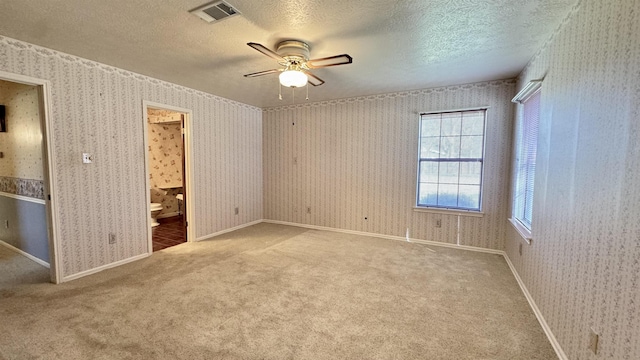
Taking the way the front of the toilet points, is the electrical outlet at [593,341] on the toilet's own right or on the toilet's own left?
on the toilet's own right

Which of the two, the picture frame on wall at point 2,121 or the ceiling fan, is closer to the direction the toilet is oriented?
the ceiling fan

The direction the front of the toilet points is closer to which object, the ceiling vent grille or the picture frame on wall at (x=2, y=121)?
the ceiling vent grille

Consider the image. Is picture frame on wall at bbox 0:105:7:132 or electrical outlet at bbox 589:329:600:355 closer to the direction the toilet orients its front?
the electrical outlet

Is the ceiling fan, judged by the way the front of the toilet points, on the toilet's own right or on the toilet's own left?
on the toilet's own right

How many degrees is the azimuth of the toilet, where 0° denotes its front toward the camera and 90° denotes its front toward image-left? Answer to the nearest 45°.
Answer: approximately 270°

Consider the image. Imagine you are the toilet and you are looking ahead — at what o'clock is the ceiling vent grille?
The ceiling vent grille is roughly at 3 o'clock from the toilet.

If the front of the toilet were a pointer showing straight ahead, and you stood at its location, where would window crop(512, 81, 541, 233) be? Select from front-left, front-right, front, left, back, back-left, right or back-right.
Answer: front-right

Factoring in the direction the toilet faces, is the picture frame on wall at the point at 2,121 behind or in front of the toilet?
behind
